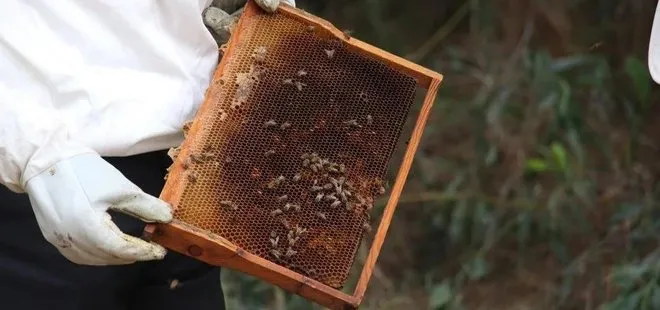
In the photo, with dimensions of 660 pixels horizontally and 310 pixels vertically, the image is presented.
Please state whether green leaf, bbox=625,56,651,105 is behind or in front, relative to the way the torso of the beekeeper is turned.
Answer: in front

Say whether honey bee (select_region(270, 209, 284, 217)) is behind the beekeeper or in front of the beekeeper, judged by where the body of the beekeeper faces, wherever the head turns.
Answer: in front

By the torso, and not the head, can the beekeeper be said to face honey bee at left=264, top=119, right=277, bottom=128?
yes

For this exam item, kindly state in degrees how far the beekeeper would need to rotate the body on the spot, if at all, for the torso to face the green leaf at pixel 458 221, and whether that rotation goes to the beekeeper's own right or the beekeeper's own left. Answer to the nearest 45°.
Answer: approximately 45° to the beekeeper's own left

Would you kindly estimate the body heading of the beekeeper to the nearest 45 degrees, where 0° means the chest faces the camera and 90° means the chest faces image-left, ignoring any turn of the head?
approximately 270°

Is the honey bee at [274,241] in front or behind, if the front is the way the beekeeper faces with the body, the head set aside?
in front

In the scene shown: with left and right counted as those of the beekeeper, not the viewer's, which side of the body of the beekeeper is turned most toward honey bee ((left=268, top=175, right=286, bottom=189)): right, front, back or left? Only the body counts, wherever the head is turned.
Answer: front
